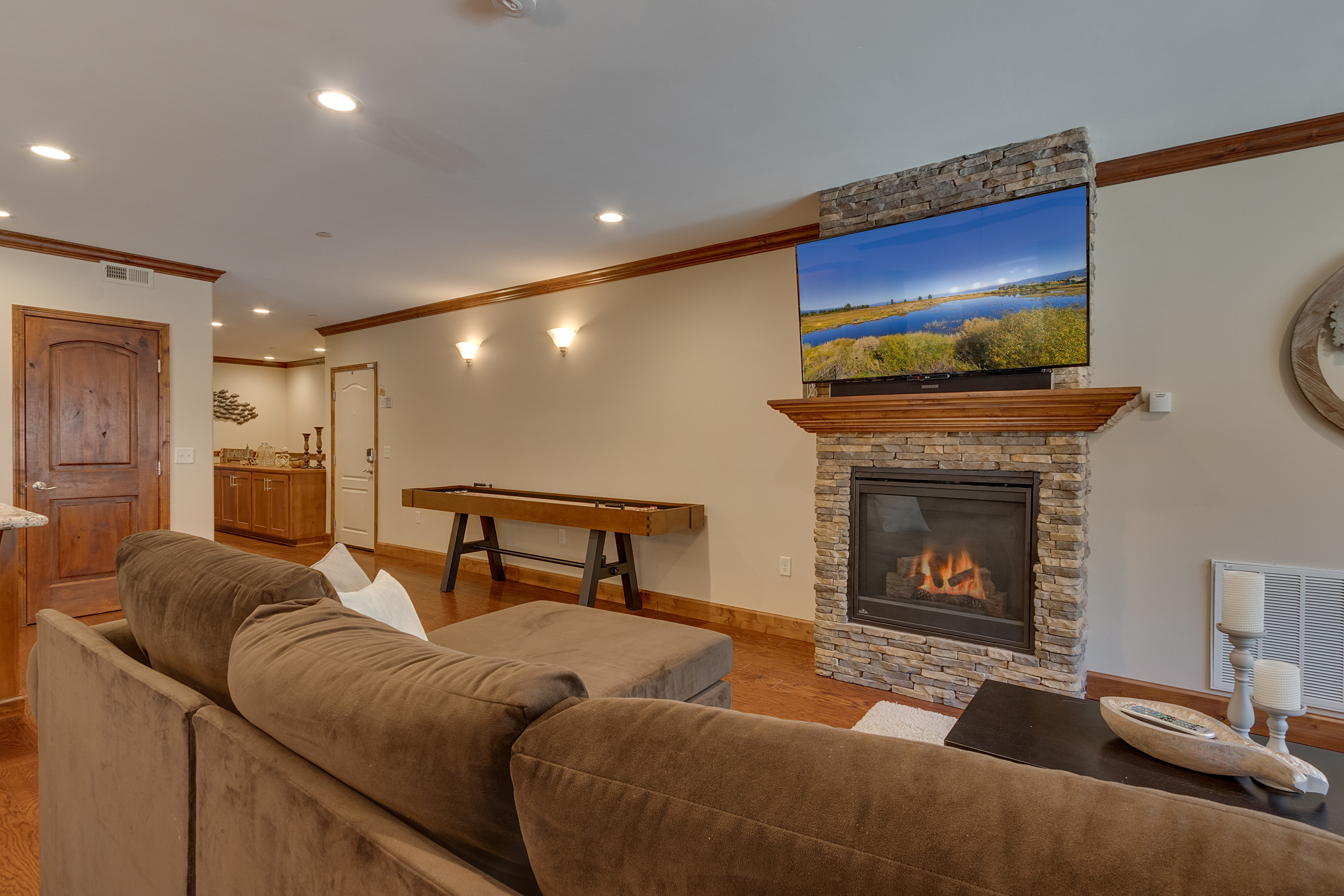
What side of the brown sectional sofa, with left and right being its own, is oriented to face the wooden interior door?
left

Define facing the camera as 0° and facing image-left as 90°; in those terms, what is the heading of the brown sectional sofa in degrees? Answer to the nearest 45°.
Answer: approximately 225°

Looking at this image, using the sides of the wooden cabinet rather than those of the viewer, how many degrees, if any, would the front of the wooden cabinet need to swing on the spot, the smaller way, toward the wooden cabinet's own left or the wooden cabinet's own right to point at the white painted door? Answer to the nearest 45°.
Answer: approximately 90° to the wooden cabinet's own left

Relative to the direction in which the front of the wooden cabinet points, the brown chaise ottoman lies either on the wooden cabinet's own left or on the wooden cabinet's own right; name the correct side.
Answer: on the wooden cabinet's own left

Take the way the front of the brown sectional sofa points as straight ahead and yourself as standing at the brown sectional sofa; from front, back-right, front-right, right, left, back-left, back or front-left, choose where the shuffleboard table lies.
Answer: front-left

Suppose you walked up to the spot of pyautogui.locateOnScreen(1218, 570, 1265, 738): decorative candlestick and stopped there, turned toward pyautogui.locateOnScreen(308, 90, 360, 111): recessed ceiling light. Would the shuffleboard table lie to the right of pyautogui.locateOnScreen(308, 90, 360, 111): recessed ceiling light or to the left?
right

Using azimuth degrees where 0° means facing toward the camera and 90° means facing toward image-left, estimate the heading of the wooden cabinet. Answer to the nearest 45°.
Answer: approximately 45°

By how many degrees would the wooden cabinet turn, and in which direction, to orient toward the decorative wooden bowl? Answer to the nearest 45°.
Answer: approximately 45° to its left

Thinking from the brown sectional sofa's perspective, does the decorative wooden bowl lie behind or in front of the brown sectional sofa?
in front

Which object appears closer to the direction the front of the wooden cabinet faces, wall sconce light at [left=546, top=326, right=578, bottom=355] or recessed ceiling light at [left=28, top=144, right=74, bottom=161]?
the recessed ceiling light

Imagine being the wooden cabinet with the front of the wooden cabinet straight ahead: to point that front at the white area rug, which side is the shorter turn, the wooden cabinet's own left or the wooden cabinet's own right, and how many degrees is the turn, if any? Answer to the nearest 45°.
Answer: approximately 45° to the wooden cabinet's own left
